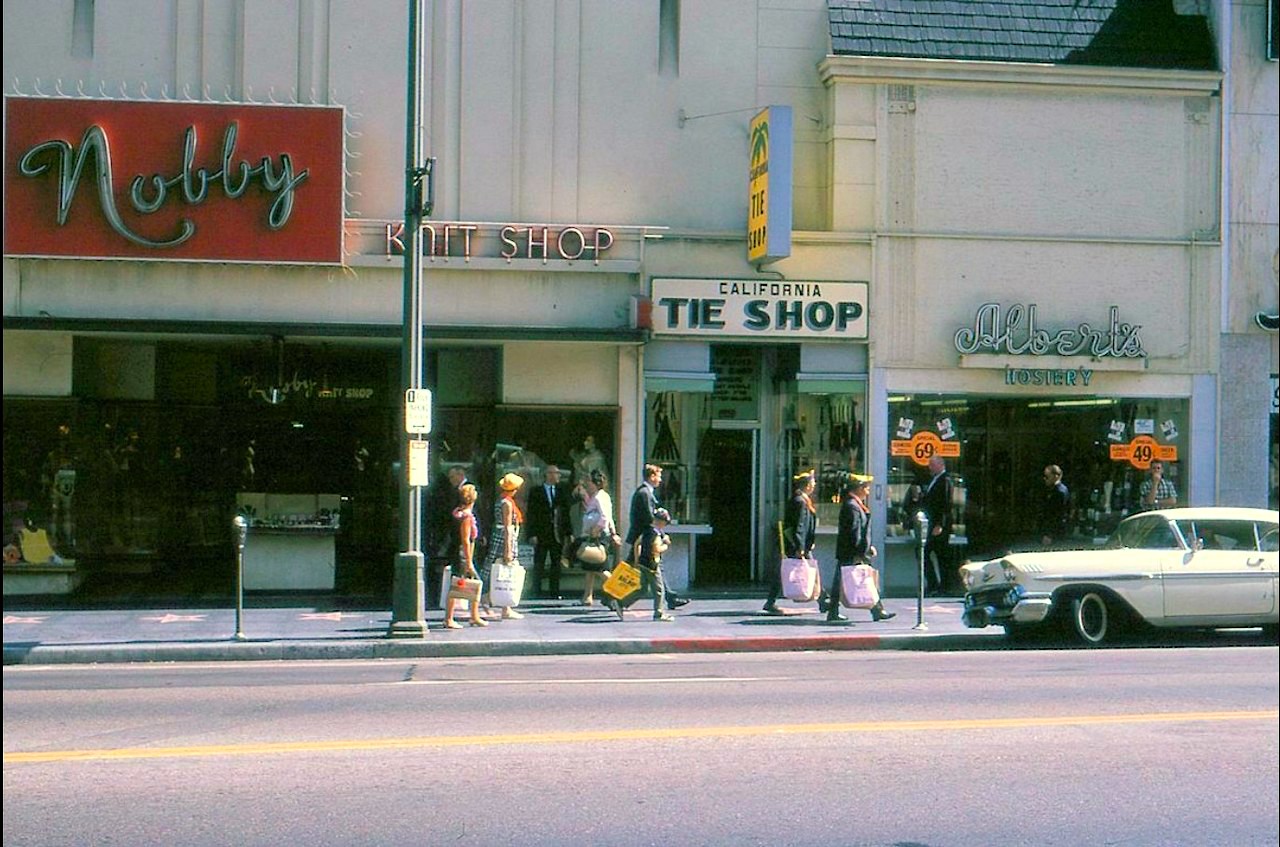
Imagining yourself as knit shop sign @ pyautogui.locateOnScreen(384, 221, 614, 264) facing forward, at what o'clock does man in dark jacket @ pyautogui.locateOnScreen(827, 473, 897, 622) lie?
The man in dark jacket is roughly at 10 o'clock from the knit shop sign.

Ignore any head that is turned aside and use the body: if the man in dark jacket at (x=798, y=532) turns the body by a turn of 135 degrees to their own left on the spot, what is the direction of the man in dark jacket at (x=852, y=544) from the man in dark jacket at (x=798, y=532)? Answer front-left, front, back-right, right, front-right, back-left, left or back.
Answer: back

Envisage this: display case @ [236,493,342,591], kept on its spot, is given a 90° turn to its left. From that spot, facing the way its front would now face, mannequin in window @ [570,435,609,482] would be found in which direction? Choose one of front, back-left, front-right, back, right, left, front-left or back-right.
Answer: front

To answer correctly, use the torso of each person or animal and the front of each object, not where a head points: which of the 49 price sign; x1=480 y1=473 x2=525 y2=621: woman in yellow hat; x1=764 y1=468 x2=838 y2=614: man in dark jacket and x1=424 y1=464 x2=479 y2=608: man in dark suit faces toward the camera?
the 49 price sign

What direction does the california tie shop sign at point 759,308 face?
toward the camera

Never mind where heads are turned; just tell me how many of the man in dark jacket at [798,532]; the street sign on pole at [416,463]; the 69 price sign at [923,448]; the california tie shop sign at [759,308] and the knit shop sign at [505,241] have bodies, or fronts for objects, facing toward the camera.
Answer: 4

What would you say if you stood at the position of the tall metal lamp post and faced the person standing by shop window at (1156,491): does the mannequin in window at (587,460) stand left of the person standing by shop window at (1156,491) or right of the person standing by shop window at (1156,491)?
left

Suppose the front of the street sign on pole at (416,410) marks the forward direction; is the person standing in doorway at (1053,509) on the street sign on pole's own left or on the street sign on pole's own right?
on the street sign on pole's own left

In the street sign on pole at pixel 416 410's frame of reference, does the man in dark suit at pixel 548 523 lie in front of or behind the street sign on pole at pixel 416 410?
behind

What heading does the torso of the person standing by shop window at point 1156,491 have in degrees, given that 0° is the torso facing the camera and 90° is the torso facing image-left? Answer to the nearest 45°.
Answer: approximately 0°
